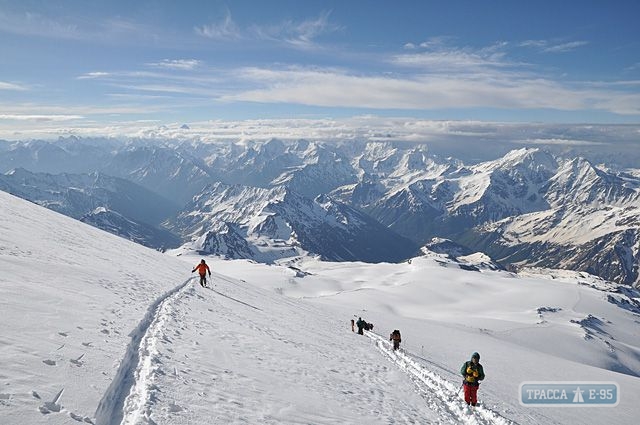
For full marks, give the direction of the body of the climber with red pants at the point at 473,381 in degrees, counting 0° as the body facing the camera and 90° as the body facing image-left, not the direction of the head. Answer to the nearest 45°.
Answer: approximately 0°
